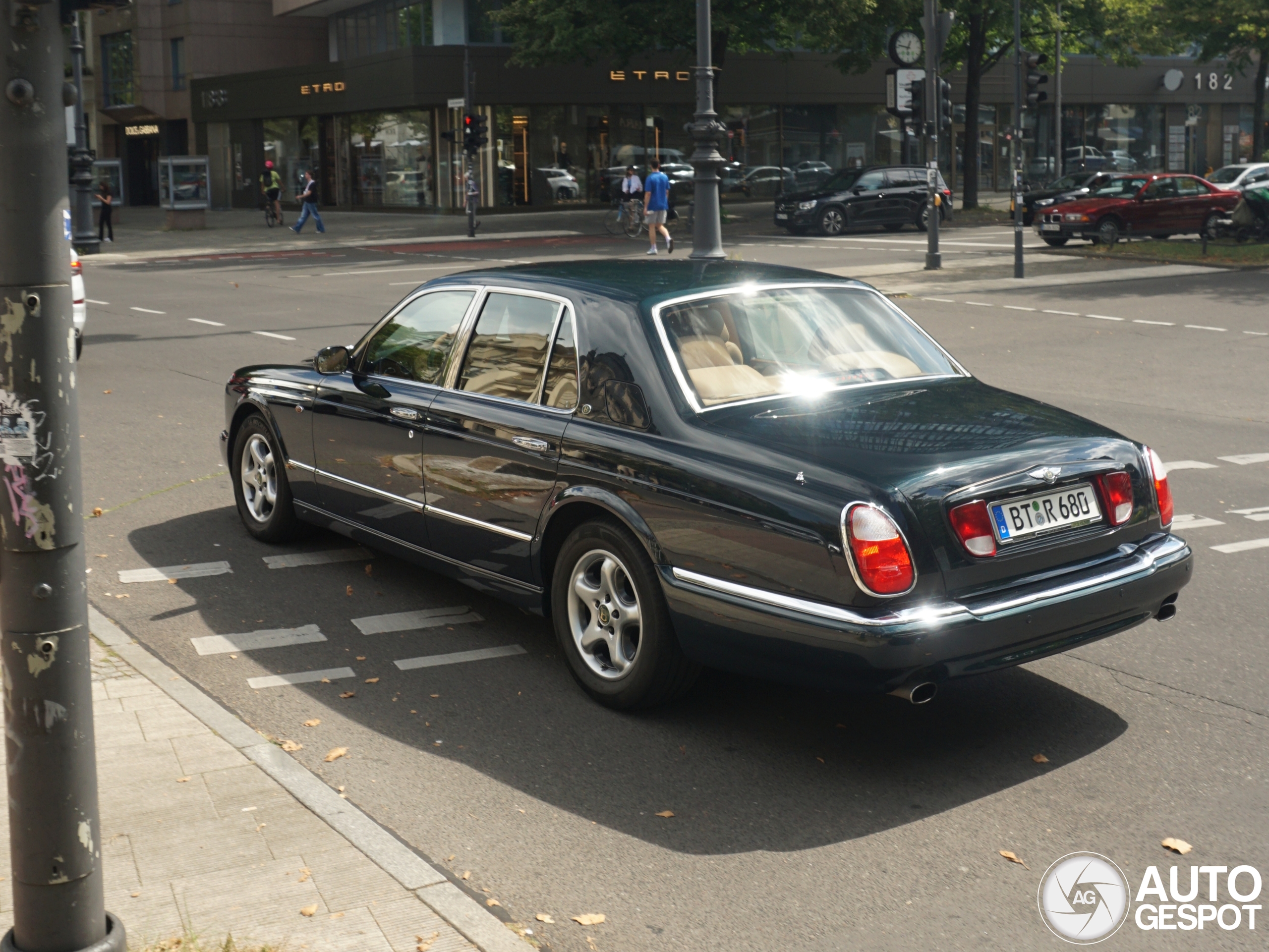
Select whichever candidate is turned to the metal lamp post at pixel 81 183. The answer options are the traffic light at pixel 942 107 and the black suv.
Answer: the black suv

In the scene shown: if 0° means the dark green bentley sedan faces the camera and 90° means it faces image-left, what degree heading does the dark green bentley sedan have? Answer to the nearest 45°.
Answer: approximately 135°

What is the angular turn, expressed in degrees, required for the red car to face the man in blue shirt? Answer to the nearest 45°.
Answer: approximately 45° to its right

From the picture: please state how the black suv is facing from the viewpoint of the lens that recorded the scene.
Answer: facing the viewer and to the left of the viewer

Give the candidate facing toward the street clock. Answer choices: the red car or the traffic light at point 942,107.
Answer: the red car

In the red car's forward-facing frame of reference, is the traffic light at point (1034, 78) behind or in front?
in front

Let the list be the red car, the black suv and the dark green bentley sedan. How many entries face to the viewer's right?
0

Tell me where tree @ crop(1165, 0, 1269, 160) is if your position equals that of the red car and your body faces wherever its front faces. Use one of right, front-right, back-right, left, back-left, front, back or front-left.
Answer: back-right

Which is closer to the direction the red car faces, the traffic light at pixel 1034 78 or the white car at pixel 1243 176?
the traffic light
